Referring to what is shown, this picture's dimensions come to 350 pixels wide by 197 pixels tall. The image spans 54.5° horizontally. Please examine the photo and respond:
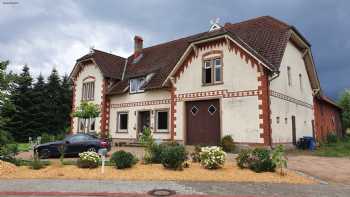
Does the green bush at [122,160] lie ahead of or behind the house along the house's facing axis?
ahead

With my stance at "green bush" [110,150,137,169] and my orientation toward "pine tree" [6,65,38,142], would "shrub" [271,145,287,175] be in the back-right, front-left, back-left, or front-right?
back-right

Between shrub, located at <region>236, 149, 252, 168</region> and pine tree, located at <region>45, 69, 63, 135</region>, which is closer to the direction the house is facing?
the shrub

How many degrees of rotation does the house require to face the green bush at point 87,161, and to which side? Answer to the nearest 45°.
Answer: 0° — it already faces it

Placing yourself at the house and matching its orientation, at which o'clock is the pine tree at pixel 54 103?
The pine tree is roughly at 3 o'clock from the house.

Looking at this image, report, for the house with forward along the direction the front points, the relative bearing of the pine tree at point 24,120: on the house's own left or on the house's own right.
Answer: on the house's own right

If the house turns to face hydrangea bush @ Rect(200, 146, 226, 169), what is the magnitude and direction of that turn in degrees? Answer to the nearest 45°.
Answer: approximately 45° to its left

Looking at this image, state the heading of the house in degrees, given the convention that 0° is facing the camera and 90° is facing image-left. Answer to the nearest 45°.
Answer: approximately 45°

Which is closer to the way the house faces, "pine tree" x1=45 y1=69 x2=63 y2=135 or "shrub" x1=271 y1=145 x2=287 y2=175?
the shrub

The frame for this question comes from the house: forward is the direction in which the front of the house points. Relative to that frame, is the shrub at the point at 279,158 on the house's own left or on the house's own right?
on the house's own left

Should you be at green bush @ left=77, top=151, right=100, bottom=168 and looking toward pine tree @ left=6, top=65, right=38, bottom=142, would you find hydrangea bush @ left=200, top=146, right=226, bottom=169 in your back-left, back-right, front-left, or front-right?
back-right

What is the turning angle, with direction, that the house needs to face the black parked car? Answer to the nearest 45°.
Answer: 0° — it already faces it

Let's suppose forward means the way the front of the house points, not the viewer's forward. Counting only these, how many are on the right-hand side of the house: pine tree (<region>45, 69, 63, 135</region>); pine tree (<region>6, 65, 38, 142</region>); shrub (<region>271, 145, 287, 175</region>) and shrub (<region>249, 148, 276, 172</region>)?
2

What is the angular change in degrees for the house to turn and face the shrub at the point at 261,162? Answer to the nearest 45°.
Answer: approximately 45° to its left

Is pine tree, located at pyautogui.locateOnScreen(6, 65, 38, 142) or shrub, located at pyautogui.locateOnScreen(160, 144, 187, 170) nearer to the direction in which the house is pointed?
the shrub
